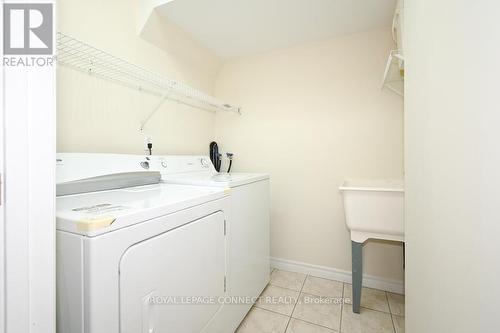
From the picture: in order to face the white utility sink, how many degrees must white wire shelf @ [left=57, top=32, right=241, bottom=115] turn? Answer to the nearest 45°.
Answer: approximately 45° to its left

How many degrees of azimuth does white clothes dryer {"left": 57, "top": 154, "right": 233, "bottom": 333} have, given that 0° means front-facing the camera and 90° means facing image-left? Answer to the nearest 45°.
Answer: approximately 315°

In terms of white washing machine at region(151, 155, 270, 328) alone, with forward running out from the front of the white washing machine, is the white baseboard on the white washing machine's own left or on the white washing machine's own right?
on the white washing machine's own left

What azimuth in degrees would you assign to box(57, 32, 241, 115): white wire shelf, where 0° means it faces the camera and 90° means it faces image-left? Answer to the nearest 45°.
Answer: approximately 315°

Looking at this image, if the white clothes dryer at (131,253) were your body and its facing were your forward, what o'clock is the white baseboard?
The white baseboard is roughly at 10 o'clock from the white clothes dryer.

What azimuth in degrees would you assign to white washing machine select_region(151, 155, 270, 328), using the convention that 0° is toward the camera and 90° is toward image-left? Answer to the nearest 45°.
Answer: approximately 315°

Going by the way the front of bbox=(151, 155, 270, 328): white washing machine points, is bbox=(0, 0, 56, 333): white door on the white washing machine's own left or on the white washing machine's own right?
on the white washing machine's own right

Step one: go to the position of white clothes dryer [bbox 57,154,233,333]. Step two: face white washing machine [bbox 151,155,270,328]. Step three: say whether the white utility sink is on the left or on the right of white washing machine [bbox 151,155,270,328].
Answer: right
